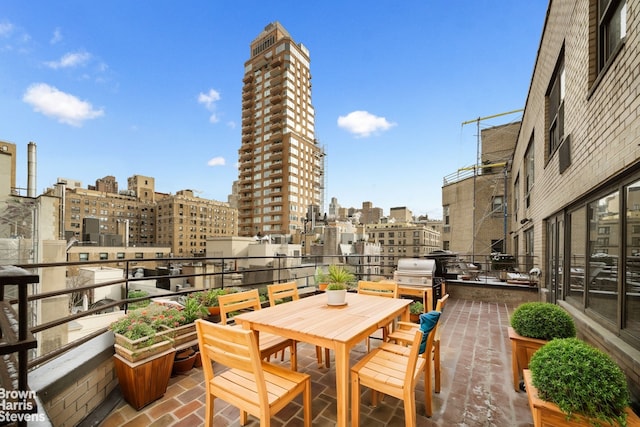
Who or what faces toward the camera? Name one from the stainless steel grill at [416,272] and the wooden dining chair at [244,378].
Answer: the stainless steel grill

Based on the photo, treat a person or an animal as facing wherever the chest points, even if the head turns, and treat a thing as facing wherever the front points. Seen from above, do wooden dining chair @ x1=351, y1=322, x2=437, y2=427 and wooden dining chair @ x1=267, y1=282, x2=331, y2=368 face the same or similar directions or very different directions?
very different directions

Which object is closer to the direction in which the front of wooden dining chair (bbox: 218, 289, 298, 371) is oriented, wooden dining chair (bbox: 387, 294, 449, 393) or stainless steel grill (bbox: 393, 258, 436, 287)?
the wooden dining chair

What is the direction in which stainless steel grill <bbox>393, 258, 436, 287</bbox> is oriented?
toward the camera

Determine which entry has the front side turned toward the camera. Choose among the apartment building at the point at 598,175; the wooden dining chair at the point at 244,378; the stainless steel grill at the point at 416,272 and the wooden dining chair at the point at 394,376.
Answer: the stainless steel grill

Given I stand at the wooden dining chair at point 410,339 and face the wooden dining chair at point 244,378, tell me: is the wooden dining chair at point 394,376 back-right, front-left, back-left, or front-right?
front-left

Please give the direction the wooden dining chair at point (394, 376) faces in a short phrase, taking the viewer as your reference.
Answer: facing away from the viewer and to the left of the viewer

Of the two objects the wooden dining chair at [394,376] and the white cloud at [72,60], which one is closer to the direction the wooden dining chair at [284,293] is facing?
the wooden dining chair

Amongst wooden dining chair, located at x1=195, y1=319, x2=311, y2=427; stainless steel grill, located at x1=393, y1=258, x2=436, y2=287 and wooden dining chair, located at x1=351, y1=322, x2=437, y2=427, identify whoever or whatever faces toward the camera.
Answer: the stainless steel grill

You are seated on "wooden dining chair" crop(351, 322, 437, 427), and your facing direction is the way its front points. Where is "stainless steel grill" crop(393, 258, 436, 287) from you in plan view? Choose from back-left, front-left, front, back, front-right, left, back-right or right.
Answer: front-right

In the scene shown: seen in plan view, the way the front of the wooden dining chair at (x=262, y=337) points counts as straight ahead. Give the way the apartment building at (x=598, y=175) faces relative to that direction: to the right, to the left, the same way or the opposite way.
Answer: the opposite way

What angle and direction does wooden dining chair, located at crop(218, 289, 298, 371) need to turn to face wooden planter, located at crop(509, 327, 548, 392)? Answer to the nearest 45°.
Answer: approximately 45° to its left

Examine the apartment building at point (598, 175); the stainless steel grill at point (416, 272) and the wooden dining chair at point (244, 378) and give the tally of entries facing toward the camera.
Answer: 1

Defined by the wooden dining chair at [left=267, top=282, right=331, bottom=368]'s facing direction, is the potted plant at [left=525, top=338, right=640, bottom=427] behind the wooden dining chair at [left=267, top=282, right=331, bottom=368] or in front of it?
in front

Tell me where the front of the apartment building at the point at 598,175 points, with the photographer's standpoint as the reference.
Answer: facing to the left of the viewer

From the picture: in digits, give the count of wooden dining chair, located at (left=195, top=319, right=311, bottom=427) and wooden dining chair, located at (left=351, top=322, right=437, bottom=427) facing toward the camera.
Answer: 0
